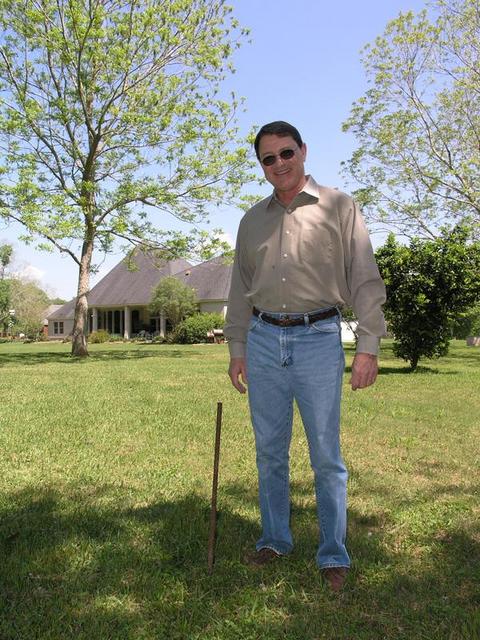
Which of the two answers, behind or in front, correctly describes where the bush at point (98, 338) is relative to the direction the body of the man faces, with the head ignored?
behind

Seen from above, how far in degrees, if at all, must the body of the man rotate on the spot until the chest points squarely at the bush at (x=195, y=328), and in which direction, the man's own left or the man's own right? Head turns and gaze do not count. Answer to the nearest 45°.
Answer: approximately 180°

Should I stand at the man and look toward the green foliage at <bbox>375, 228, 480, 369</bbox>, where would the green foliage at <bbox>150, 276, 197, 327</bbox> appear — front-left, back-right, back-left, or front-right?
front-left

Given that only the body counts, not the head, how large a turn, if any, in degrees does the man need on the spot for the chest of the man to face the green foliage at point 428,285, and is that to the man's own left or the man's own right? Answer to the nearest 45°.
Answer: approximately 180°

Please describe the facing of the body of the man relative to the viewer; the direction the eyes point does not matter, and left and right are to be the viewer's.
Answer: facing the viewer

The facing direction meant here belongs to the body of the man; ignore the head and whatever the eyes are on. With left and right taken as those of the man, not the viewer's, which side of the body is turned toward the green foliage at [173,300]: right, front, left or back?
back
